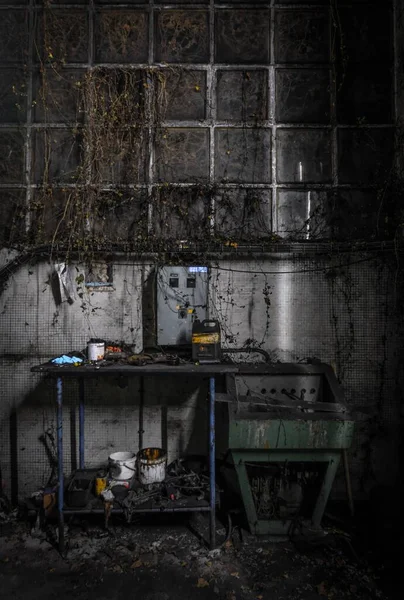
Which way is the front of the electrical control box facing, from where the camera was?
facing the viewer

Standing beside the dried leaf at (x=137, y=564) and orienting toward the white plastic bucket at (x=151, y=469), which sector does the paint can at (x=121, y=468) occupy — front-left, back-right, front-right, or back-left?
front-left

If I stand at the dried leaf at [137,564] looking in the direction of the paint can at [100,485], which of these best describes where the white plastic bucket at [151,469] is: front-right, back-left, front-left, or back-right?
front-right

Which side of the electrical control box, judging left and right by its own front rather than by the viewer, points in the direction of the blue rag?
right
